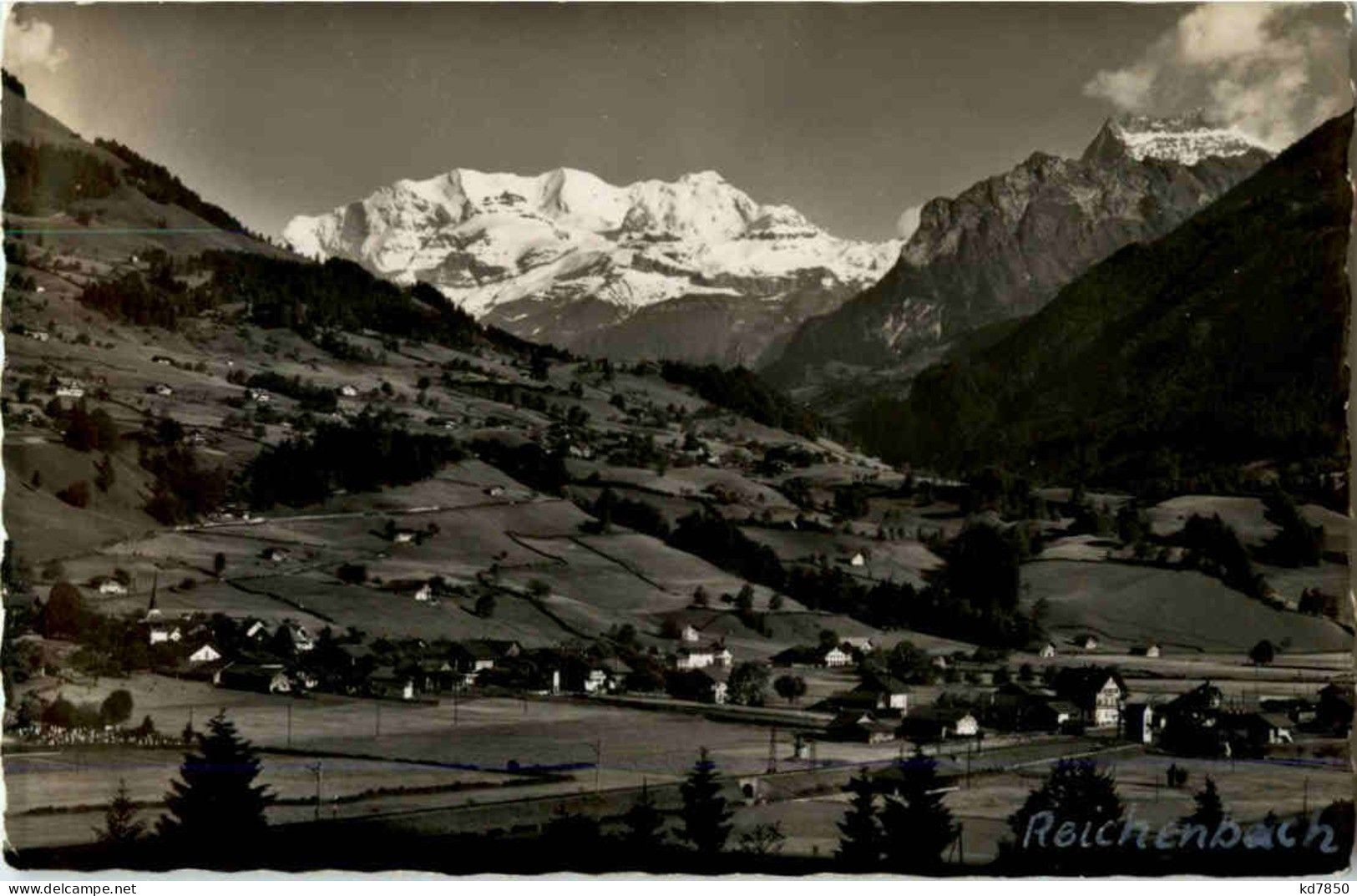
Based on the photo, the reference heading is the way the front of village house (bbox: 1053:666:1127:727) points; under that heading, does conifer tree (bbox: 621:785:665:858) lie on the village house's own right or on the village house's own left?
on the village house's own right

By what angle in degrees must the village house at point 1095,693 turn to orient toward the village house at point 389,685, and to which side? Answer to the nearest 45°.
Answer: approximately 135° to its right

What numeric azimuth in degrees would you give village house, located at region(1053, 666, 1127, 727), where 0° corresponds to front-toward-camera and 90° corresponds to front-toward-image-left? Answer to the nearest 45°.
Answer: approximately 315°

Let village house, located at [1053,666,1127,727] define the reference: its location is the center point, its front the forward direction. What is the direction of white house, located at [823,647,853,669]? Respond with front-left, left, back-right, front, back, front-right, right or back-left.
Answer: back-right

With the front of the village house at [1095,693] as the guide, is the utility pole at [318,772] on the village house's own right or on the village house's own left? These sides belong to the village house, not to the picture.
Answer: on the village house's own right

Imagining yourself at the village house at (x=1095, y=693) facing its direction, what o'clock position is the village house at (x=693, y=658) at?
the village house at (x=693, y=658) is roughly at 4 o'clock from the village house at (x=1095, y=693).

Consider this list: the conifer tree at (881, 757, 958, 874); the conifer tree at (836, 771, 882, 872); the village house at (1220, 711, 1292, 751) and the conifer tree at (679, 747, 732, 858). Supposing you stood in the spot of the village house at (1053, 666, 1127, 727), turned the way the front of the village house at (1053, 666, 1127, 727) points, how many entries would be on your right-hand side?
3

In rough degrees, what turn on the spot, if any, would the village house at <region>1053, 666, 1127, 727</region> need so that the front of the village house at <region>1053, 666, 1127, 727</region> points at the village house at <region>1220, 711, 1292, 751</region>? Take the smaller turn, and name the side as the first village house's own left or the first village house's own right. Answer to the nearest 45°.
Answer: approximately 45° to the first village house's own left

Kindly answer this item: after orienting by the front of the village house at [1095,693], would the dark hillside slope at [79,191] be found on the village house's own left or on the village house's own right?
on the village house's own right

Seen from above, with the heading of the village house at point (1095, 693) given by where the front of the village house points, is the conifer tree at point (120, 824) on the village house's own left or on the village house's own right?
on the village house's own right
